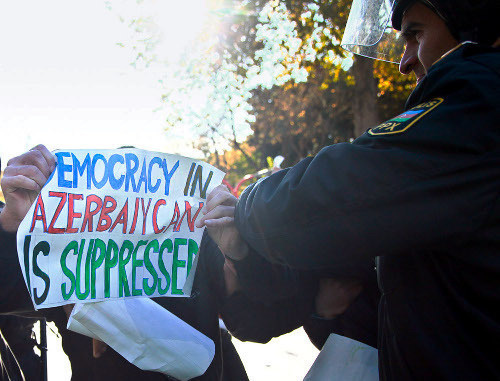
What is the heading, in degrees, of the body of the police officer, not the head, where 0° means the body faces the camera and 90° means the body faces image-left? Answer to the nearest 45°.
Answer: approximately 90°

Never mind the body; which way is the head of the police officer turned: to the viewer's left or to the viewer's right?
to the viewer's left
